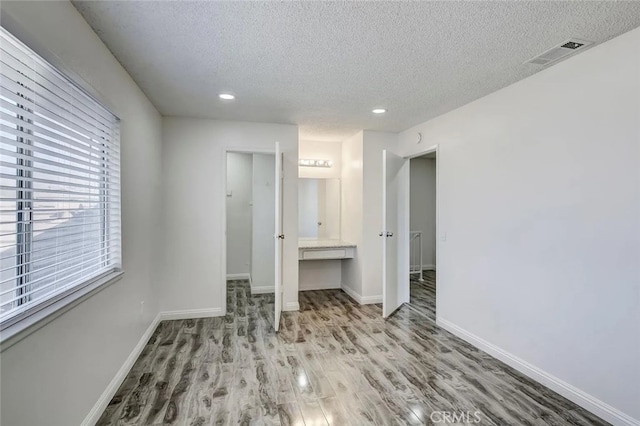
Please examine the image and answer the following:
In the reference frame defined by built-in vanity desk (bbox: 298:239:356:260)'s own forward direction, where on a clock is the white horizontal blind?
The white horizontal blind is roughly at 1 o'clock from the built-in vanity desk.

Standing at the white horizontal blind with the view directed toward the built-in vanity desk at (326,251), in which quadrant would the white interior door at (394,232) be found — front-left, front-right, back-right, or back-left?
front-right

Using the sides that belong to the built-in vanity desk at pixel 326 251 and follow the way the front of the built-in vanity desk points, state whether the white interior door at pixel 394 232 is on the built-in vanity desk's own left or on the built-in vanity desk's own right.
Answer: on the built-in vanity desk's own left

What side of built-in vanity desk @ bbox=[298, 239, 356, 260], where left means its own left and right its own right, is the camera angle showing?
front

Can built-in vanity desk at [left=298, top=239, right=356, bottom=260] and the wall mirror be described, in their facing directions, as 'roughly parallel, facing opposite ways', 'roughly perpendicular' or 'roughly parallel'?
roughly parallel

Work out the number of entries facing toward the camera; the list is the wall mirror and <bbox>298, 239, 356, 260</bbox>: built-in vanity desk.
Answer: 2

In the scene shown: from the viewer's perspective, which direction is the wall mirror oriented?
toward the camera
